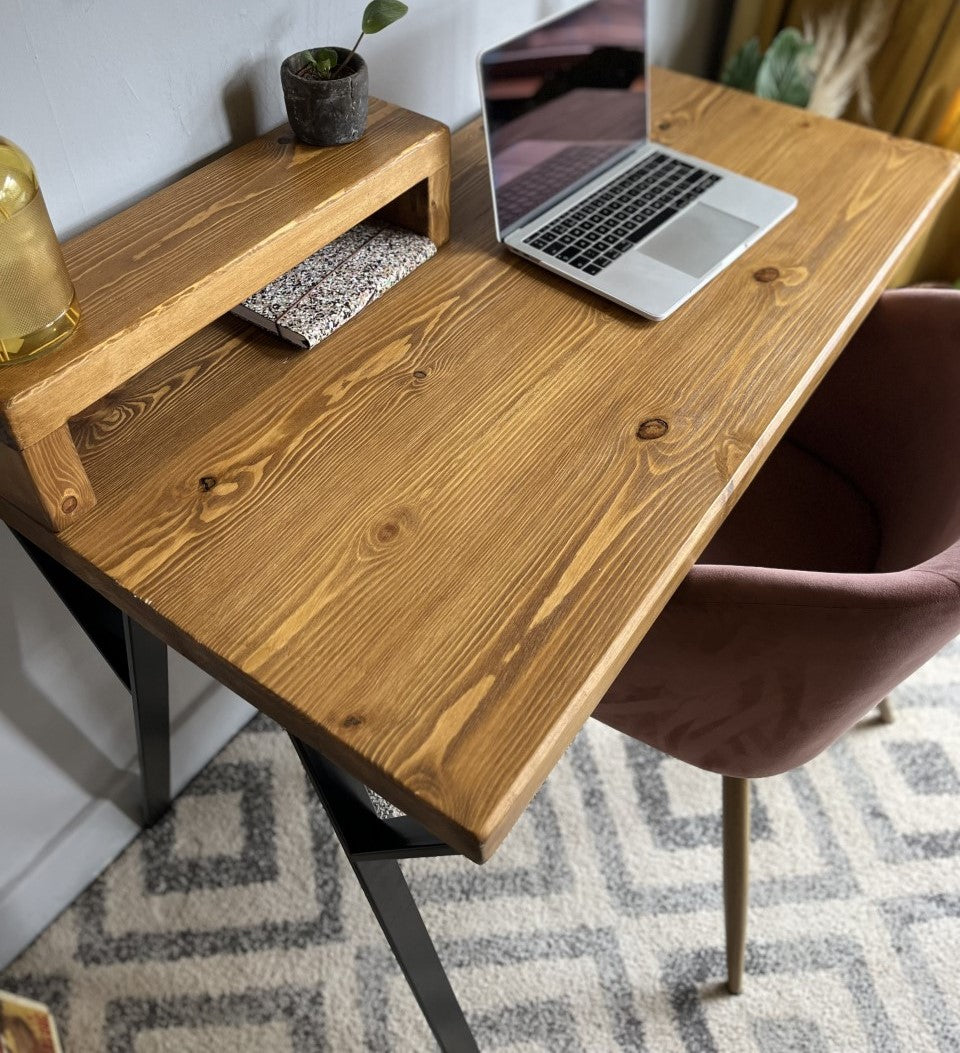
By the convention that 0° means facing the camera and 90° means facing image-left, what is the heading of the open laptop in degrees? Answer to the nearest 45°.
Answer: approximately 315°

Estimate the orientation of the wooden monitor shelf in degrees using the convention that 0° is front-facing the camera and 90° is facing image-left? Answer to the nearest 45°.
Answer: approximately 315°
